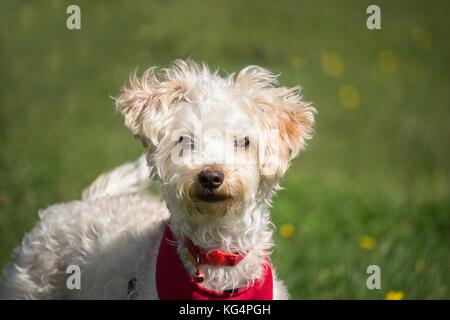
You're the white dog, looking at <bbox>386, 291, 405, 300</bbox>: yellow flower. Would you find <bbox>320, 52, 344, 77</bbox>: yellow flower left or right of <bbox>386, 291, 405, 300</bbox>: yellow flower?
left

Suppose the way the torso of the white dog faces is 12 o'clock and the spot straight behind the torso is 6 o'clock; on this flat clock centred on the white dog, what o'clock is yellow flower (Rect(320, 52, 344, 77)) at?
The yellow flower is roughly at 8 o'clock from the white dog.

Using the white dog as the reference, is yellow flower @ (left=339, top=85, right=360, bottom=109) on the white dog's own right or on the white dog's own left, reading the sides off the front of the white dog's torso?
on the white dog's own left

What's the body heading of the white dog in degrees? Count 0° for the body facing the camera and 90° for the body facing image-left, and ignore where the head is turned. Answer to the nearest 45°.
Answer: approximately 315°

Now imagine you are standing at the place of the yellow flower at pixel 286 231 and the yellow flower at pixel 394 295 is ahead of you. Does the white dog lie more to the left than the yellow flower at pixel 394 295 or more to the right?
right

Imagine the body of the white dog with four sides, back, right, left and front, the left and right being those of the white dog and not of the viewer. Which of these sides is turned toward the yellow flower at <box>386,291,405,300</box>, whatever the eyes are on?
left

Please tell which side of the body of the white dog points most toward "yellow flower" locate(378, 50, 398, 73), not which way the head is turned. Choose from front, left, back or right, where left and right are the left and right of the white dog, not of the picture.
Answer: left
